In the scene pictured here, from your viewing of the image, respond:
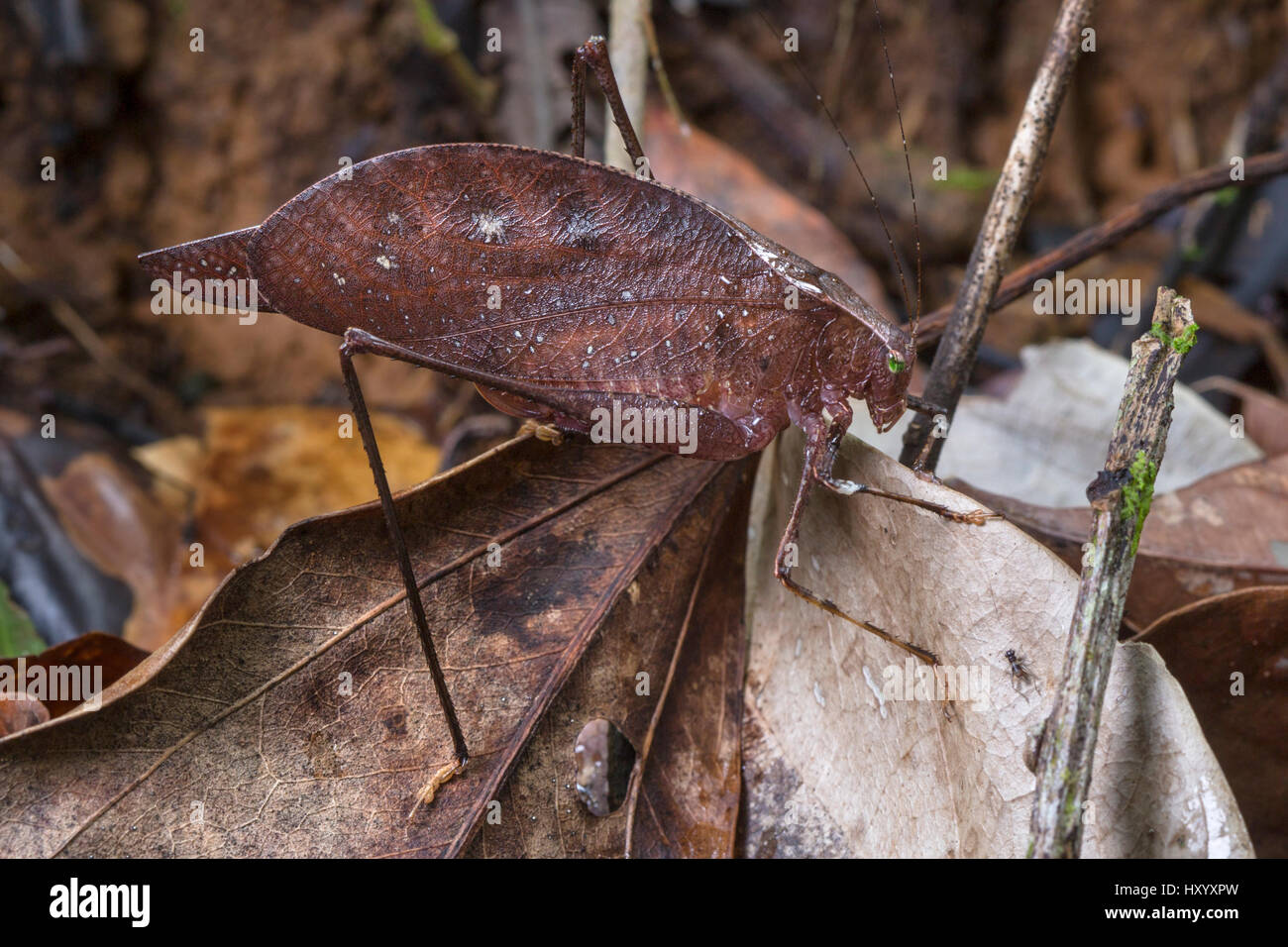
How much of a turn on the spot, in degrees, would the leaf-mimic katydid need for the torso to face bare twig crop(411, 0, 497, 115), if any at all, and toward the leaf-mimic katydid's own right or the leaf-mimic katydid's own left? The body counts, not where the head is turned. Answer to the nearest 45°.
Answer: approximately 90° to the leaf-mimic katydid's own left

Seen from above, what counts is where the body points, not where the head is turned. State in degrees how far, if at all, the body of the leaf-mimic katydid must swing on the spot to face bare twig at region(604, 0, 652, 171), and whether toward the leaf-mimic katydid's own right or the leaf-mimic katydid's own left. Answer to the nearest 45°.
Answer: approximately 90° to the leaf-mimic katydid's own left

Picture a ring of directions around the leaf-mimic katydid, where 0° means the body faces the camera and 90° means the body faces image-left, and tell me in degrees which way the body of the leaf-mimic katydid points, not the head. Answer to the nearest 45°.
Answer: approximately 270°

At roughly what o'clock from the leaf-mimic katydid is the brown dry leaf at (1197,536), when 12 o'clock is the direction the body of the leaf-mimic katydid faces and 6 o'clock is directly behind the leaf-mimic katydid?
The brown dry leaf is roughly at 12 o'clock from the leaf-mimic katydid.
